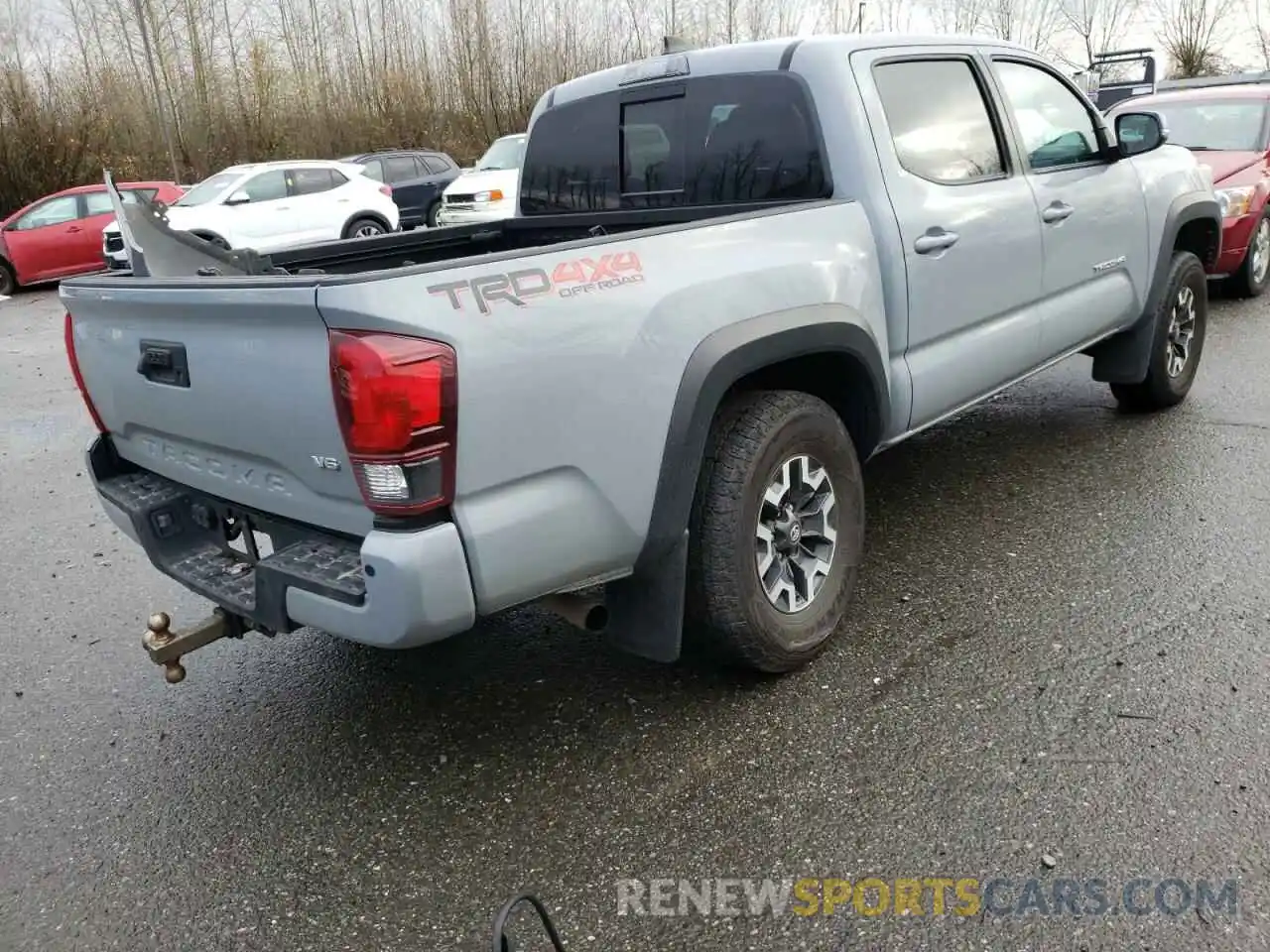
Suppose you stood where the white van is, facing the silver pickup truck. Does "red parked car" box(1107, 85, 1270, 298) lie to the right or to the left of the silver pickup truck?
left

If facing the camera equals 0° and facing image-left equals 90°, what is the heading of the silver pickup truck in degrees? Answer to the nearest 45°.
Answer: approximately 225°

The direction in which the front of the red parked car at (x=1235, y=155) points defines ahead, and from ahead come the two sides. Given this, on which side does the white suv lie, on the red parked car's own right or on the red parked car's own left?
on the red parked car's own right

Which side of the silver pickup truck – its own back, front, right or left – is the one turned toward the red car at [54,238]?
left

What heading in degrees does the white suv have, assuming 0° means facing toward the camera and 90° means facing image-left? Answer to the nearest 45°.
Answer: approximately 45°

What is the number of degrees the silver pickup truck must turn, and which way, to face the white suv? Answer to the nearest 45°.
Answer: approximately 45° to its left

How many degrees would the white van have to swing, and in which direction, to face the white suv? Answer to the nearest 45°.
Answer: approximately 45° to its right

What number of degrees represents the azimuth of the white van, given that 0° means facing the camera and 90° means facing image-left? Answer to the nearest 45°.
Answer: approximately 45°

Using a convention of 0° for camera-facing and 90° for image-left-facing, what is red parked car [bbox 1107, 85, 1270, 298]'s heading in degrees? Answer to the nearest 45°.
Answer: approximately 45°

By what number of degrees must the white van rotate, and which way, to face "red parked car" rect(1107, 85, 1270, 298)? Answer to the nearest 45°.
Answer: approximately 90° to its left

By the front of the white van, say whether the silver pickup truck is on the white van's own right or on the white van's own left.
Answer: on the white van's own left
